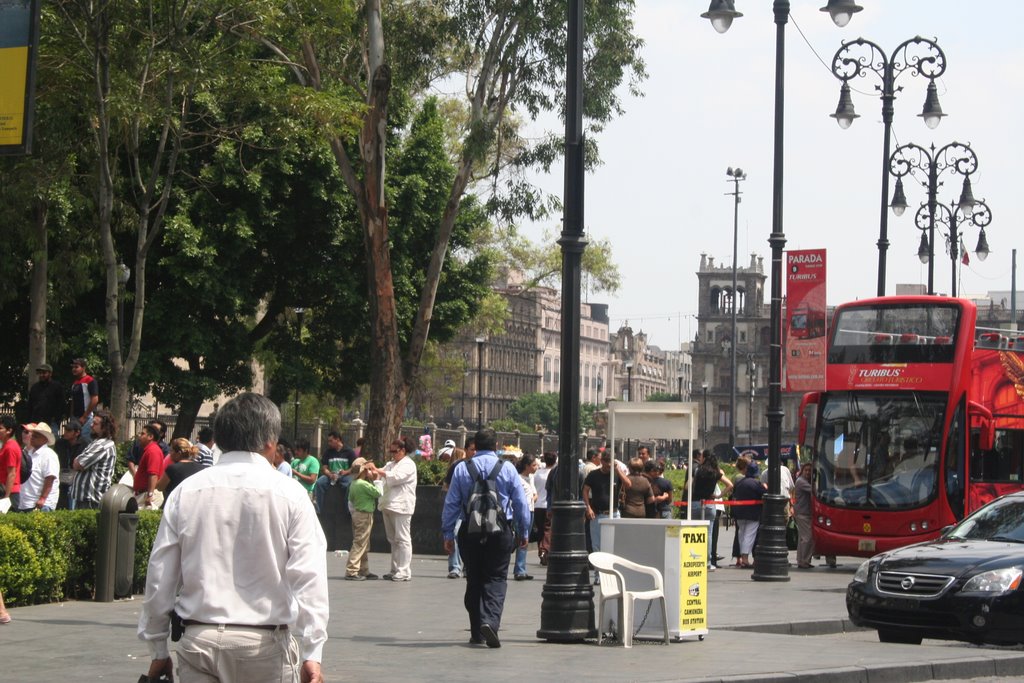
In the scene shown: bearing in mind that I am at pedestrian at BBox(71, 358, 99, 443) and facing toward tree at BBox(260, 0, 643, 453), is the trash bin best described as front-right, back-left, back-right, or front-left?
back-right

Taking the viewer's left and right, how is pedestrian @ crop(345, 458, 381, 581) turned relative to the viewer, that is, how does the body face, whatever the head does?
facing to the right of the viewer

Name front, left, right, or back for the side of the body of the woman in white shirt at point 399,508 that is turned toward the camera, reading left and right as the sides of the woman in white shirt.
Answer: left

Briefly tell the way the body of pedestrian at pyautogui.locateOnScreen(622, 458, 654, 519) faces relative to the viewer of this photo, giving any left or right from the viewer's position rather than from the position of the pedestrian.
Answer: facing away from the viewer

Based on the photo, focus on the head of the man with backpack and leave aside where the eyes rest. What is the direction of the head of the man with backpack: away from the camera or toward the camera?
away from the camera

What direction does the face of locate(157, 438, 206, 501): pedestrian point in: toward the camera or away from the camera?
away from the camera

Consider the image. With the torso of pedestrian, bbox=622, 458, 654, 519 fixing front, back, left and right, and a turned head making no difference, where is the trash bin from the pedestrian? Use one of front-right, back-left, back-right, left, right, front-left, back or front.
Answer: back-left

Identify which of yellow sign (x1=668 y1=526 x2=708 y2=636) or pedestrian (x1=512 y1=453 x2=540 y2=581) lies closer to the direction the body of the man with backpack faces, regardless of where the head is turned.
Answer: the pedestrian

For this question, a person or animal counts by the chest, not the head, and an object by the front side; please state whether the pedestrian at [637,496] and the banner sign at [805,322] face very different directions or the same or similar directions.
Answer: very different directions

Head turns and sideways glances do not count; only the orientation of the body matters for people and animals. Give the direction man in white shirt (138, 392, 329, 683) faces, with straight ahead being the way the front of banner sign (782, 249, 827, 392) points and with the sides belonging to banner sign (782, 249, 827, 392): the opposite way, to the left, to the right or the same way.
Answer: the opposite way

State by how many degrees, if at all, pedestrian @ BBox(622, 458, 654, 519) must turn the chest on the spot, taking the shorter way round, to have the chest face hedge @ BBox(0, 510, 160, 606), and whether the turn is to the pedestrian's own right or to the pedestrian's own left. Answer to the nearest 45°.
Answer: approximately 135° to the pedestrian's own left

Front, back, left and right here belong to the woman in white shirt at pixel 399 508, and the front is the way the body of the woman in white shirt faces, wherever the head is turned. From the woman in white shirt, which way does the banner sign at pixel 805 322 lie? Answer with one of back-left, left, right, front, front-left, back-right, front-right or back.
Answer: back

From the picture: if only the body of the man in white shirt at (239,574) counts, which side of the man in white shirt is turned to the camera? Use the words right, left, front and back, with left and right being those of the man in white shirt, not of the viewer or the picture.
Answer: back
